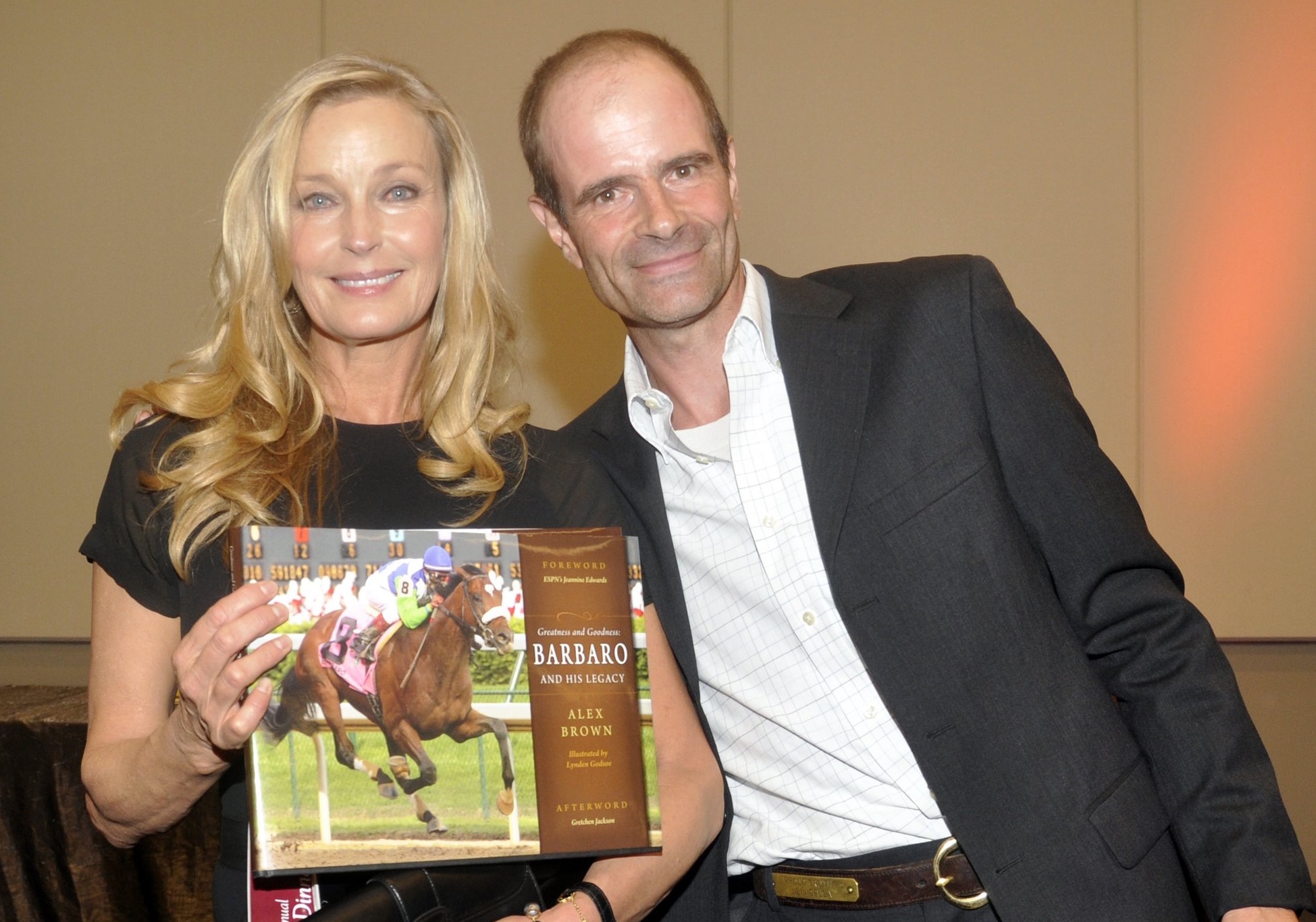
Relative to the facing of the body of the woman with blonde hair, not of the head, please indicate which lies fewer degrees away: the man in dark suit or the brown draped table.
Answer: the man in dark suit

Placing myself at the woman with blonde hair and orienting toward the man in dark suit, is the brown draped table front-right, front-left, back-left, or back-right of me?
back-left

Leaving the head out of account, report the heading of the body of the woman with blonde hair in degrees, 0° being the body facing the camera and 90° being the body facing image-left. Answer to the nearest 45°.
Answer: approximately 0°

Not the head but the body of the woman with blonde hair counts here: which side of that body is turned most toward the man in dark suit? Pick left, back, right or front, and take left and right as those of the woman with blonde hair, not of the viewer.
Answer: left

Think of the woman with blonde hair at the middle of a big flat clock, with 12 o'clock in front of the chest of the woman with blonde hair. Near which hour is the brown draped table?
The brown draped table is roughly at 5 o'clock from the woman with blonde hair.
